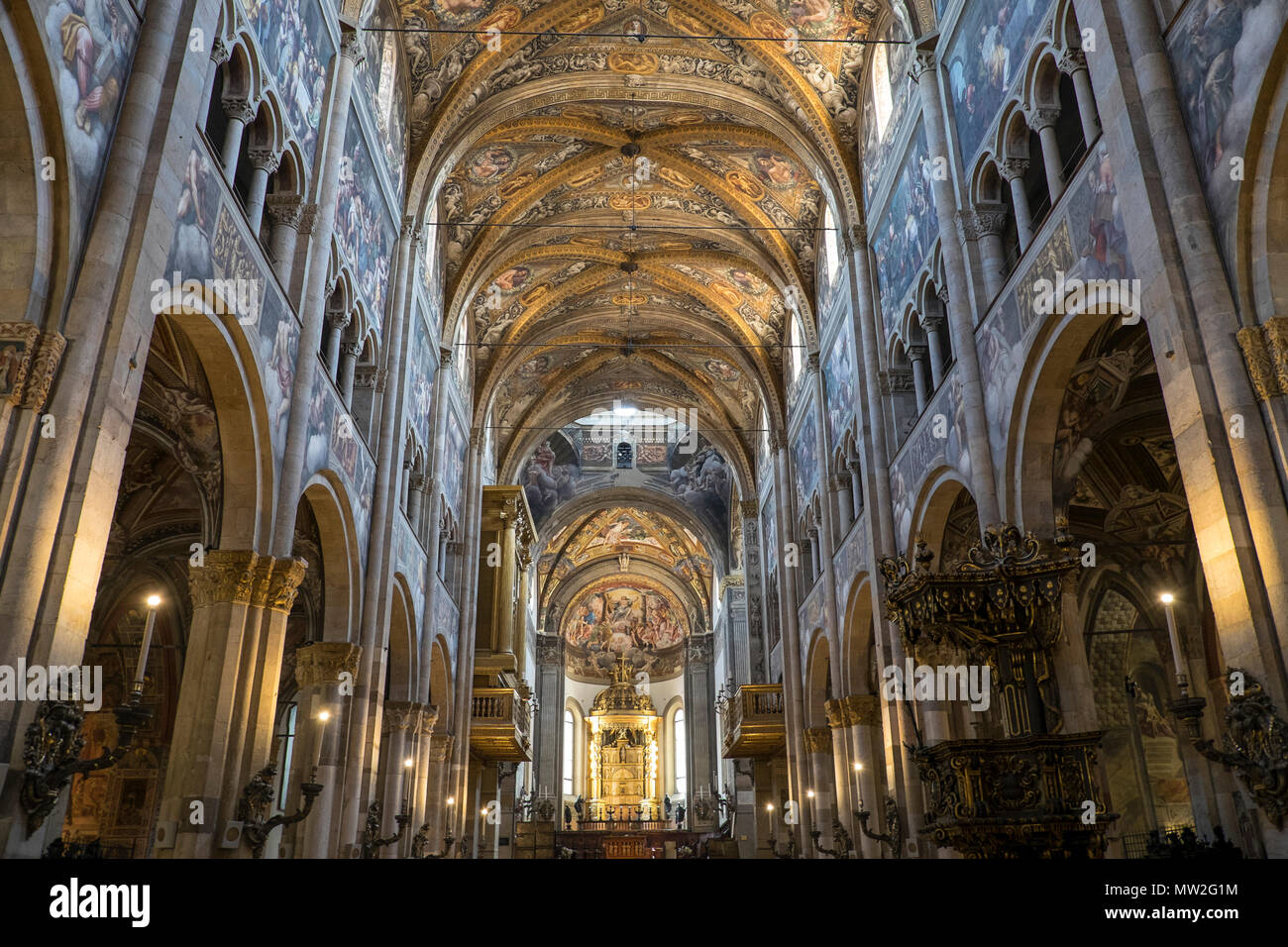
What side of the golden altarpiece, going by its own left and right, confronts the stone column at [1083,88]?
front

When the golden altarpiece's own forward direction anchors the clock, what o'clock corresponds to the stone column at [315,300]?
The stone column is roughly at 12 o'clock from the golden altarpiece.

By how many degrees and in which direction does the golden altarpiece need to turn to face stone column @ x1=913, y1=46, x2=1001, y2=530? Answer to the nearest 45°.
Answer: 0° — it already faces it

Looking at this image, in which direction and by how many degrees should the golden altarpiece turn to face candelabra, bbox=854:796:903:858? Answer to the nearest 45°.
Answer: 0° — it already faces it

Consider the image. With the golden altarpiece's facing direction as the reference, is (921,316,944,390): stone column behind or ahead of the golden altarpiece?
ahead

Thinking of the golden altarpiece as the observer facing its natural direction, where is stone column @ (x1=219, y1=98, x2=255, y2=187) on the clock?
The stone column is roughly at 12 o'clock from the golden altarpiece.

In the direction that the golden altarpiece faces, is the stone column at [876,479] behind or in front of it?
in front

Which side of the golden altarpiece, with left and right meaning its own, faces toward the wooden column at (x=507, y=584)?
front
